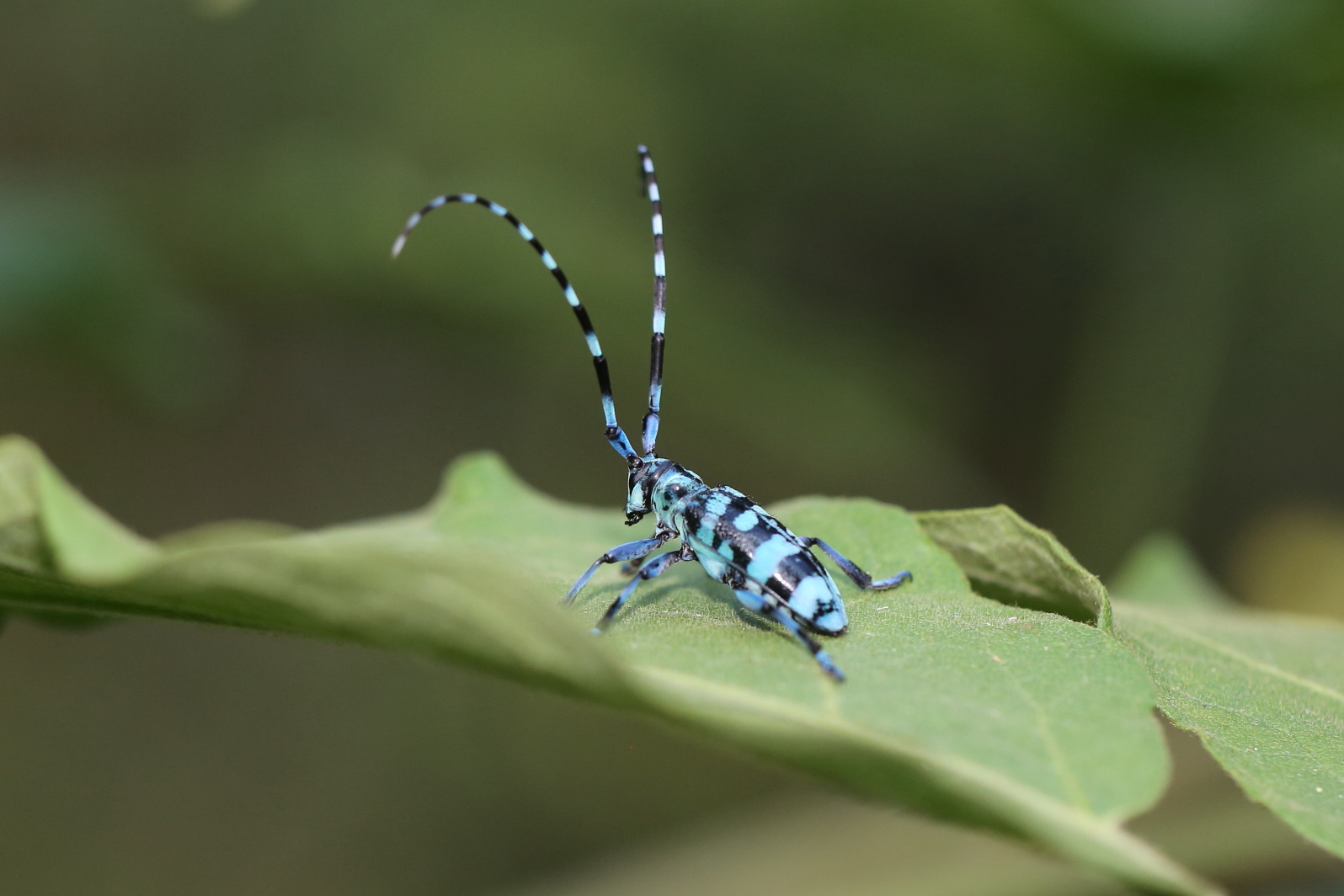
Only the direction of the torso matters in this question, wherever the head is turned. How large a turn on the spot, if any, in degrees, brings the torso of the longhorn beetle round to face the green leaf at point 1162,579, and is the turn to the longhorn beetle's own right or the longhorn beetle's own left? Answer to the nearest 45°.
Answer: approximately 90° to the longhorn beetle's own right

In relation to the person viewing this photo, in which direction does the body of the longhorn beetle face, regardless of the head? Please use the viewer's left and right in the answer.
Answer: facing away from the viewer and to the left of the viewer

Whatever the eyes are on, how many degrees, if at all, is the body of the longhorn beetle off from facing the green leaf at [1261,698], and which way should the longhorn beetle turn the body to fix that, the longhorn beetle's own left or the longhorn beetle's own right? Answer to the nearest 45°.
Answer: approximately 180°
